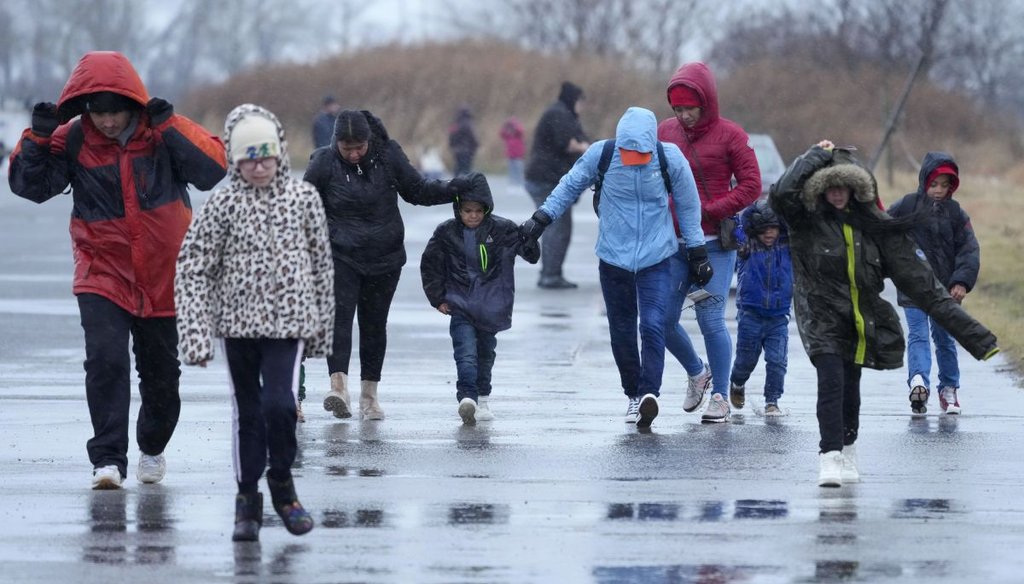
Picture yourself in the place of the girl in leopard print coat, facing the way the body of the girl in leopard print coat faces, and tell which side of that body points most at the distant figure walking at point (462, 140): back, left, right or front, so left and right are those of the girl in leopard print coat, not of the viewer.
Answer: back

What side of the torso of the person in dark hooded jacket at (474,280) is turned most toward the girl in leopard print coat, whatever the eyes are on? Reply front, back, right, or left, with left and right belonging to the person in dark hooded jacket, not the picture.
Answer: front

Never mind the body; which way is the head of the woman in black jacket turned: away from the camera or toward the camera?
toward the camera

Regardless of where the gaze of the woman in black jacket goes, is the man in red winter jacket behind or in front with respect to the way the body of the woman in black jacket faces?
in front

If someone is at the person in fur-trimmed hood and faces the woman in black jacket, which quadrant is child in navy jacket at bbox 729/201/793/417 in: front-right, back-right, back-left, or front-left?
front-right

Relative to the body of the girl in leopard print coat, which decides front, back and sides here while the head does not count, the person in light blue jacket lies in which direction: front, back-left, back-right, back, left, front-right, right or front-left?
back-left

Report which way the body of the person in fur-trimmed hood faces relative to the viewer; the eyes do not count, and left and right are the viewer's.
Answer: facing the viewer

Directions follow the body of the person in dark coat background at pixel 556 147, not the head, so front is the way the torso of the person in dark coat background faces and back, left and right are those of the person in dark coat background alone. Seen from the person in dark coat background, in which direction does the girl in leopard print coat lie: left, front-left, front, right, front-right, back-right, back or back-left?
right

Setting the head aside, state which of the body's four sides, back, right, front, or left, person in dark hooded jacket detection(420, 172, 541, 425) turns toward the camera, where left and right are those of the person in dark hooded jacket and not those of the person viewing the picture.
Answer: front

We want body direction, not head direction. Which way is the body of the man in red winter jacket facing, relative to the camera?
toward the camera
